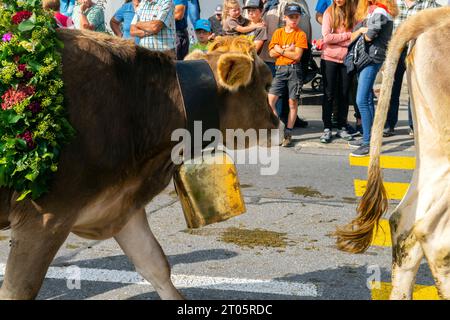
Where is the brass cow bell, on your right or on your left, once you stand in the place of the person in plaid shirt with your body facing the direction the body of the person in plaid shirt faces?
on your left

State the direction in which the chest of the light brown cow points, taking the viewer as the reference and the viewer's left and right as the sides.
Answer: facing to the right of the viewer

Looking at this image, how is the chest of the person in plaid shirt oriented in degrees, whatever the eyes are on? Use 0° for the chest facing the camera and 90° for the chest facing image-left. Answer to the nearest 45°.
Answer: approximately 45°

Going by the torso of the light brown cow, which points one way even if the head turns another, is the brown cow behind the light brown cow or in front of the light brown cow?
behind

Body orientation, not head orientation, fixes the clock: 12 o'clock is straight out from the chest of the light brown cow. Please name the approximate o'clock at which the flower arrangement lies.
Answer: The flower arrangement is roughly at 5 o'clock from the light brown cow.

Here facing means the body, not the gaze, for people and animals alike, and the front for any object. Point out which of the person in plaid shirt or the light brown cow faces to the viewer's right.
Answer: the light brown cow

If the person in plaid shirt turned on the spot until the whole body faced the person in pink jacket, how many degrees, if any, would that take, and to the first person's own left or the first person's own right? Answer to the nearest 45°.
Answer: approximately 135° to the first person's own left

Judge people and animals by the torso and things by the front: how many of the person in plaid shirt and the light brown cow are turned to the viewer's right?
1

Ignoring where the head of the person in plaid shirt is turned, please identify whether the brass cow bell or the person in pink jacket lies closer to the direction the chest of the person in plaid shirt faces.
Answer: the brass cow bell
